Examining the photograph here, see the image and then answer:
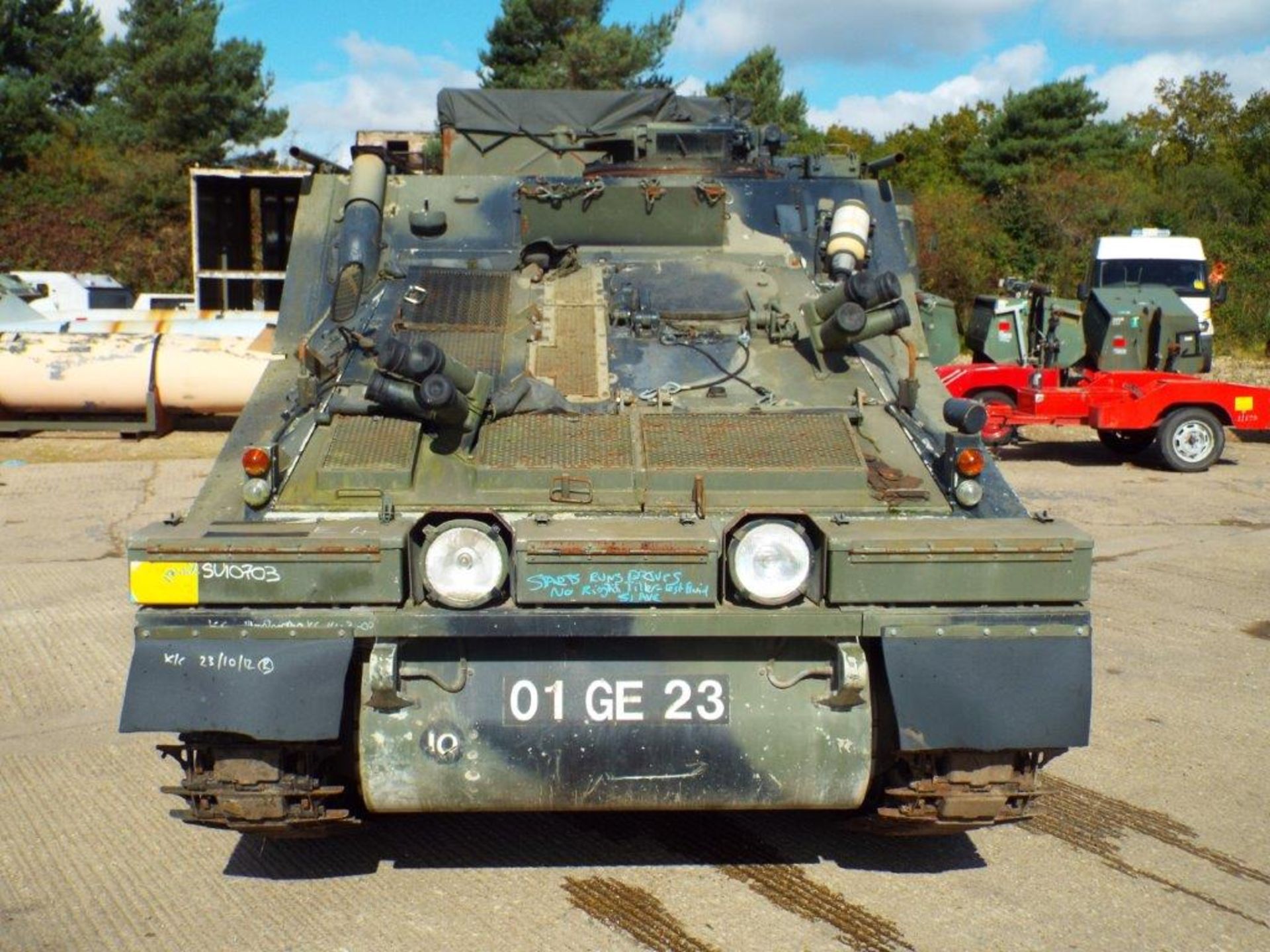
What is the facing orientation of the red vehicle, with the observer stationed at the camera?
facing away from the viewer and to the left of the viewer

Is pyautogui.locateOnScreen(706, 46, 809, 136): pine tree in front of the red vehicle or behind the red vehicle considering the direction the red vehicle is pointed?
in front

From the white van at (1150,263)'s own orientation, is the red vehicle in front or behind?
in front

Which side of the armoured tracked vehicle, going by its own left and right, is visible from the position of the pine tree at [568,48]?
back

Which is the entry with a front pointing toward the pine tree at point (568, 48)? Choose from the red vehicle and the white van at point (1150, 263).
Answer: the red vehicle

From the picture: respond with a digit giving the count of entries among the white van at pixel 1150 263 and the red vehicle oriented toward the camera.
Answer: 1

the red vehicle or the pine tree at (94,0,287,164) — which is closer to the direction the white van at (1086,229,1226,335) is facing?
the red vehicle

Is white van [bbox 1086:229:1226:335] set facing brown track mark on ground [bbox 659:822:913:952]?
yes

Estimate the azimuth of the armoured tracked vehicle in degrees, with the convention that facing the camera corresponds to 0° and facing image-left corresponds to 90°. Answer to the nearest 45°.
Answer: approximately 0°

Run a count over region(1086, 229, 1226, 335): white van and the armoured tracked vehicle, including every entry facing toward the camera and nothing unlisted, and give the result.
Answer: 2
